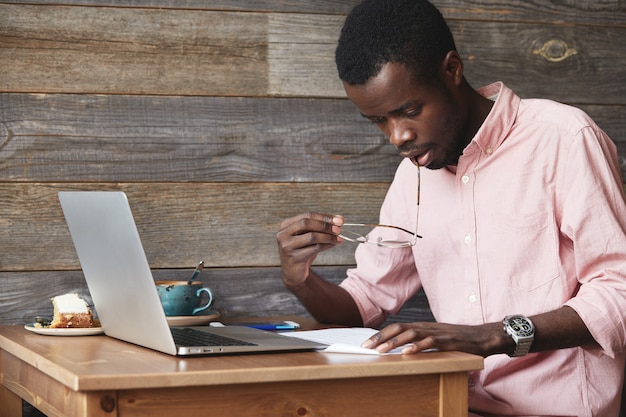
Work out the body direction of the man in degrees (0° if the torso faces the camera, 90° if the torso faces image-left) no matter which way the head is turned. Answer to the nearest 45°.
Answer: approximately 45°

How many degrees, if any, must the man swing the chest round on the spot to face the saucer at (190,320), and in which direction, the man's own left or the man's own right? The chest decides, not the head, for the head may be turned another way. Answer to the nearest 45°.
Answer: approximately 45° to the man's own right

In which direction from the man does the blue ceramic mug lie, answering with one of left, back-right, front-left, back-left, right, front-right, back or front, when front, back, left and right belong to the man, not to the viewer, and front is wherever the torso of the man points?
front-right

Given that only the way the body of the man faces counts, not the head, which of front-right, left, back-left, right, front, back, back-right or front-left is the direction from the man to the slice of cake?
front-right

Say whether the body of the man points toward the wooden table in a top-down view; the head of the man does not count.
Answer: yes
